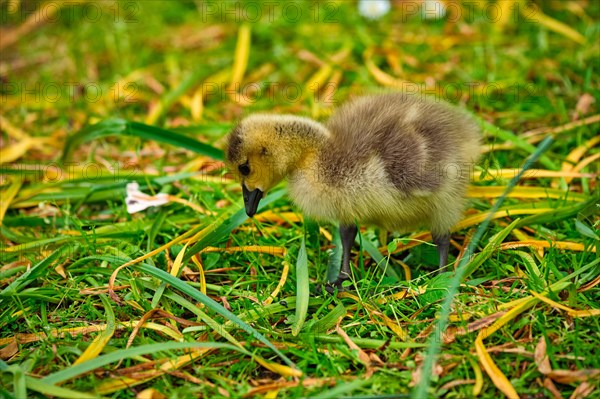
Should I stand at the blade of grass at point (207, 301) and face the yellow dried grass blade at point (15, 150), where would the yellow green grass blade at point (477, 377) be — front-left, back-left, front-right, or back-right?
back-right

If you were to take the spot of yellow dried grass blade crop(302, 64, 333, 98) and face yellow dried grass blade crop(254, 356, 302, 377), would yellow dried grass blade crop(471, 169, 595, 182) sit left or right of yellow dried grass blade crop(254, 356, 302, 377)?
left

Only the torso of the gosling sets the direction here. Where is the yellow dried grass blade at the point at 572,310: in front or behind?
behind

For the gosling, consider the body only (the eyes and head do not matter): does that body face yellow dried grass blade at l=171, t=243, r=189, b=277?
yes

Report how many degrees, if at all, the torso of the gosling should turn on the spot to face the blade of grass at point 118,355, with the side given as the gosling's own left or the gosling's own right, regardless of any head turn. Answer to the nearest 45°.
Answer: approximately 45° to the gosling's own left

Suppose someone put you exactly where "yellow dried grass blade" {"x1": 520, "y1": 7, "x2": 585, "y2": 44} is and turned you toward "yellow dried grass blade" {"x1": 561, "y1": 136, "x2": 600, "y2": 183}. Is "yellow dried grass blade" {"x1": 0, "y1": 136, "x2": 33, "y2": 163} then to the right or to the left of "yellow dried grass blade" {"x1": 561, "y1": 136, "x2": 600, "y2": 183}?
right

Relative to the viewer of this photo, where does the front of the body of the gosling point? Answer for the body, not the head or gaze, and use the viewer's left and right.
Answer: facing to the left of the viewer

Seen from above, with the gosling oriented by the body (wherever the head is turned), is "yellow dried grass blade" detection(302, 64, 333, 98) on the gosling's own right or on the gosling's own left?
on the gosling's own right

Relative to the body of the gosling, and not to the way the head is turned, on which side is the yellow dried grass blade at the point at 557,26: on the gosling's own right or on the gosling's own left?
on the gosling's own right

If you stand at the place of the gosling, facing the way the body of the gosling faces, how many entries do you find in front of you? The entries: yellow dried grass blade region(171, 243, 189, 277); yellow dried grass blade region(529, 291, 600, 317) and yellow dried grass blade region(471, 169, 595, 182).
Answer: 1

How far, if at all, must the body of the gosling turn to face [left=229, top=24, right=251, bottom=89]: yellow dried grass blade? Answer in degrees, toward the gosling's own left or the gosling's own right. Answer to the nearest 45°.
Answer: approximately 90° to the gosling's own right
